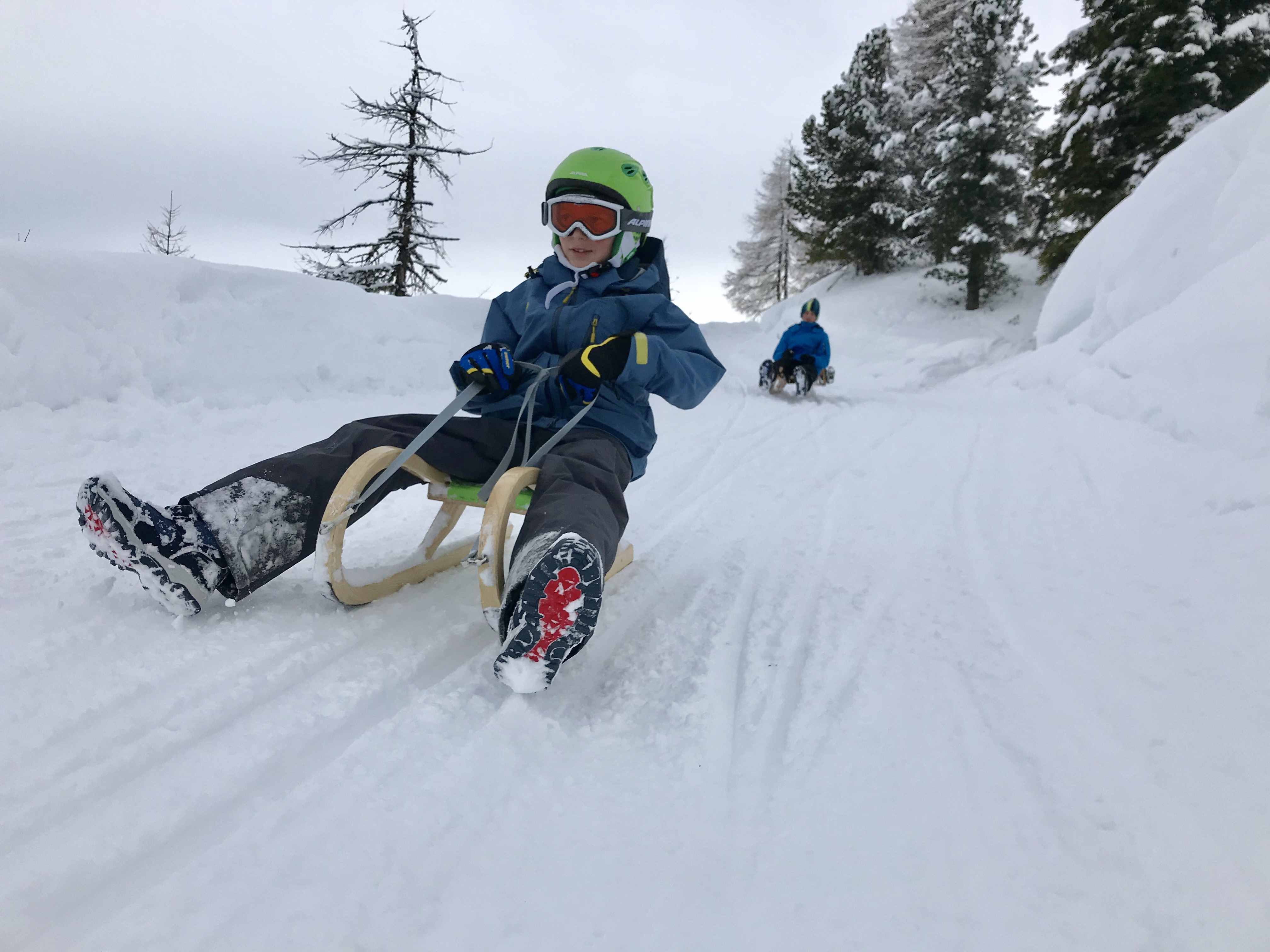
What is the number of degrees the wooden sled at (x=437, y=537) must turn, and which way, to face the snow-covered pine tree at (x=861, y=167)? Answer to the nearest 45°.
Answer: approximately 180°

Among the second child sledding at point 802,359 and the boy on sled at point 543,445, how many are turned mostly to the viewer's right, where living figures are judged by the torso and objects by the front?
0

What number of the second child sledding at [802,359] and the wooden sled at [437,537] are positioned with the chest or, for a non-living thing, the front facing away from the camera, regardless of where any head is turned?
0

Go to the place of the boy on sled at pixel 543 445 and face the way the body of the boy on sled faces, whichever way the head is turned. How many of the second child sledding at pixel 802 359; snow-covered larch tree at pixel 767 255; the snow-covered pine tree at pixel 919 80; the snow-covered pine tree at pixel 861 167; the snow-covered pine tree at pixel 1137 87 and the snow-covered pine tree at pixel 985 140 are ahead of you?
0

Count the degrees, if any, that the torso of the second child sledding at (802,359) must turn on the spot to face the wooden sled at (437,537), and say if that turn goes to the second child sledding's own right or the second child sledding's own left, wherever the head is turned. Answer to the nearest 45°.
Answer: approximately 45° to the second child sledding's own left

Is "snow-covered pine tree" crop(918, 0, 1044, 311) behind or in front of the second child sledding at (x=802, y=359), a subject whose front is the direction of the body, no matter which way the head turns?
behind

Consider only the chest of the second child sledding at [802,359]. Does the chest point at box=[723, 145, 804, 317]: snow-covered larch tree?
no

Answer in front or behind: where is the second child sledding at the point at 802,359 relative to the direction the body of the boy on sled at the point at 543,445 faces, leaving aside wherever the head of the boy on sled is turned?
behind

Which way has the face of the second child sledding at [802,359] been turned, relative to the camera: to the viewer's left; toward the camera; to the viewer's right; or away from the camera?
toward the camera

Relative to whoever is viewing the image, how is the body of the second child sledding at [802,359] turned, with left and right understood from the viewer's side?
facing the viewer and to the left of the viewer

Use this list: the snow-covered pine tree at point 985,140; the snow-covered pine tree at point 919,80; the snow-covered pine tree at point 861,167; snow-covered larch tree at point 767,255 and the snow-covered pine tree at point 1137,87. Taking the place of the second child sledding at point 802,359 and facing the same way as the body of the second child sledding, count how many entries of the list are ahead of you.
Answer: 0

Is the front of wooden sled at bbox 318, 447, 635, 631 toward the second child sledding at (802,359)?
no

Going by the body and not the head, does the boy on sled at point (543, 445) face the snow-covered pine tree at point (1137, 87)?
no

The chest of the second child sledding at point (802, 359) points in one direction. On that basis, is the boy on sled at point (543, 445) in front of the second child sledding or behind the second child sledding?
in front

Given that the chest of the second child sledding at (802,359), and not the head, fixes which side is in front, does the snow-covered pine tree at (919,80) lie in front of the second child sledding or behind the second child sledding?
behind

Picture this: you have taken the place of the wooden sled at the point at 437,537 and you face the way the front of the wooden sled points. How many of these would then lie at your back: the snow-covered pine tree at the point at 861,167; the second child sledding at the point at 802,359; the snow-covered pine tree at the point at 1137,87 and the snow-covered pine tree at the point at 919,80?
4

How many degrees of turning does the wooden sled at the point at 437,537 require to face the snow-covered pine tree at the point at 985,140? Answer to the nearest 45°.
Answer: approximately 180°
